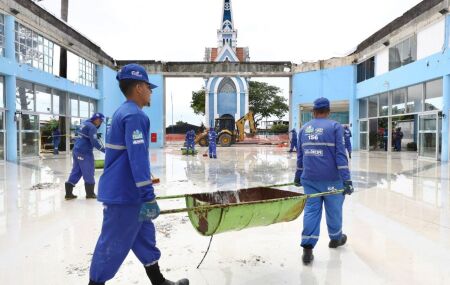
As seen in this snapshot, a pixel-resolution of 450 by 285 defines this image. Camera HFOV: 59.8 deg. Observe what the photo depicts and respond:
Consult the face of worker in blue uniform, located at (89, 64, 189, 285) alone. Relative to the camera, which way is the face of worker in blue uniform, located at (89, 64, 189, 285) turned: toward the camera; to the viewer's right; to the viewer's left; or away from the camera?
to the viewer's right

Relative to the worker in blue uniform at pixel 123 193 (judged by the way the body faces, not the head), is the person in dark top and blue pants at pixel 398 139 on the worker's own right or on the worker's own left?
on the worker's own left

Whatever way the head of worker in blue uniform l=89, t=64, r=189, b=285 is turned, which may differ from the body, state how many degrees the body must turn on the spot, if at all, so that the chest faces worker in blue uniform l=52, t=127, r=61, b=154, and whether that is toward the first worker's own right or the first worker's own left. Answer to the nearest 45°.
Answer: approximately 90° to the first worker's own left

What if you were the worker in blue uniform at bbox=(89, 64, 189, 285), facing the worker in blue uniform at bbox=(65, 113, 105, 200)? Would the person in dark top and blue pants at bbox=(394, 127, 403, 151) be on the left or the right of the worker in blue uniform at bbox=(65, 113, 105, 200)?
right

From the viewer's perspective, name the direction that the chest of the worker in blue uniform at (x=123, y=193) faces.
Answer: to the viewer's right

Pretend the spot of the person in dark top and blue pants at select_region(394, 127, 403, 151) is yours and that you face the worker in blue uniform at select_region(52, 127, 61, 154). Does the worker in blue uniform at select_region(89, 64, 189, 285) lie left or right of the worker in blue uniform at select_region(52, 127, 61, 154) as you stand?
left
